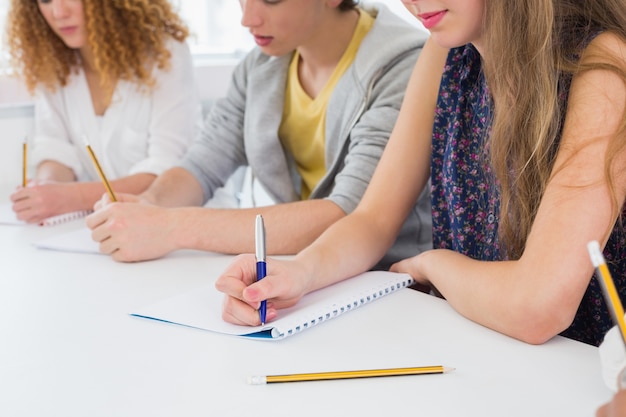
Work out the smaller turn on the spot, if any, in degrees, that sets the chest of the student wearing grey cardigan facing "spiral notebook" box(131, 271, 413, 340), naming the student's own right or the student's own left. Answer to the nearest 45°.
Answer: approximately 45° to the student's own left

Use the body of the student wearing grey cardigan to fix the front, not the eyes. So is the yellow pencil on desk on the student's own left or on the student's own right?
on the student's own left

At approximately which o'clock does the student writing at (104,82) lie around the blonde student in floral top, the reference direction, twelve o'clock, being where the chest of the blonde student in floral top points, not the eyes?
The student writing is roughly at 3 o'clock from the blonde student in floral top.

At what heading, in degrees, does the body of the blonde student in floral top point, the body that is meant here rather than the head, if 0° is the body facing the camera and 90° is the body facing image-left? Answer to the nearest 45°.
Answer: approximately 45°

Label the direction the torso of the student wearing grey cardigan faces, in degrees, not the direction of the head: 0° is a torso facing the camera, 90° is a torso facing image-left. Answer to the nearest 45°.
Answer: approximately 45°

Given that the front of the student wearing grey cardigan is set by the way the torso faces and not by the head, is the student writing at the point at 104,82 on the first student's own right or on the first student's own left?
on the first student's own right
